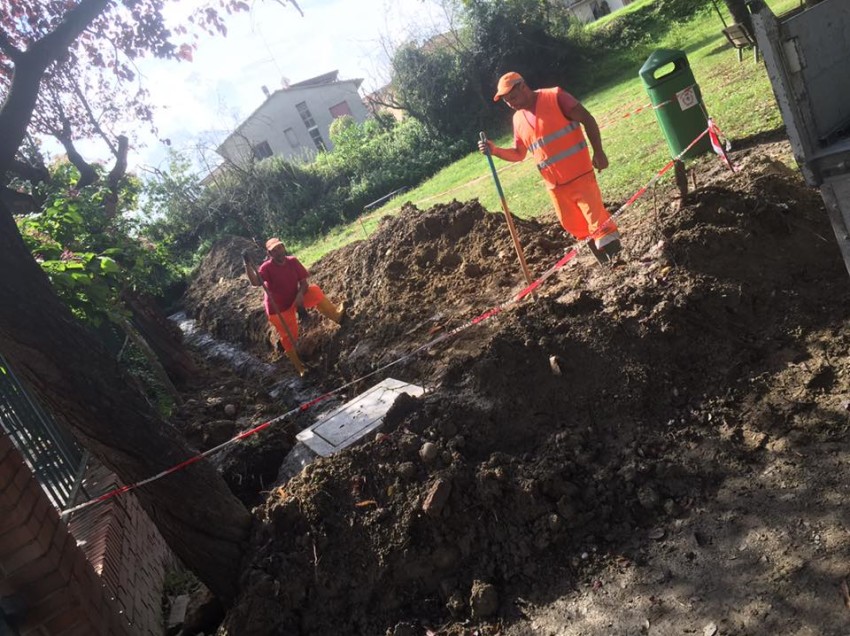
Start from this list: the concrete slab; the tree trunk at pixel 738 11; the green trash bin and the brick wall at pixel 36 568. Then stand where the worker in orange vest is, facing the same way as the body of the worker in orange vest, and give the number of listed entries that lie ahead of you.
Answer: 2

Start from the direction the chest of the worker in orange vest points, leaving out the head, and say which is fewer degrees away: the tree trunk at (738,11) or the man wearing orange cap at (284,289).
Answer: the man wearing orange cap

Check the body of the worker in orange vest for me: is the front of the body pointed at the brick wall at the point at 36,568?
yes

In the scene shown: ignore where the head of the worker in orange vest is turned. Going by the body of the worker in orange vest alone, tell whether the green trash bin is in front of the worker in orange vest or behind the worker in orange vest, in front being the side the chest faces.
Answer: behind

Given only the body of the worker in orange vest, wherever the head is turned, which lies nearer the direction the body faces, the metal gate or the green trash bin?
the metal gate

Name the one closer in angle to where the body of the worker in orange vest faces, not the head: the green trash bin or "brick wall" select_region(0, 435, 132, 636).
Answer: the brick wall

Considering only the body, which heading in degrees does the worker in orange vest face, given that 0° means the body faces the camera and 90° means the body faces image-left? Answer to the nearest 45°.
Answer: approximately 45°

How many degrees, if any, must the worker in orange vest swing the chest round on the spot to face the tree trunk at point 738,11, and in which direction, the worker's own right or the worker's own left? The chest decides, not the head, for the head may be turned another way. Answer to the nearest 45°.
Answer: approximately 180°
